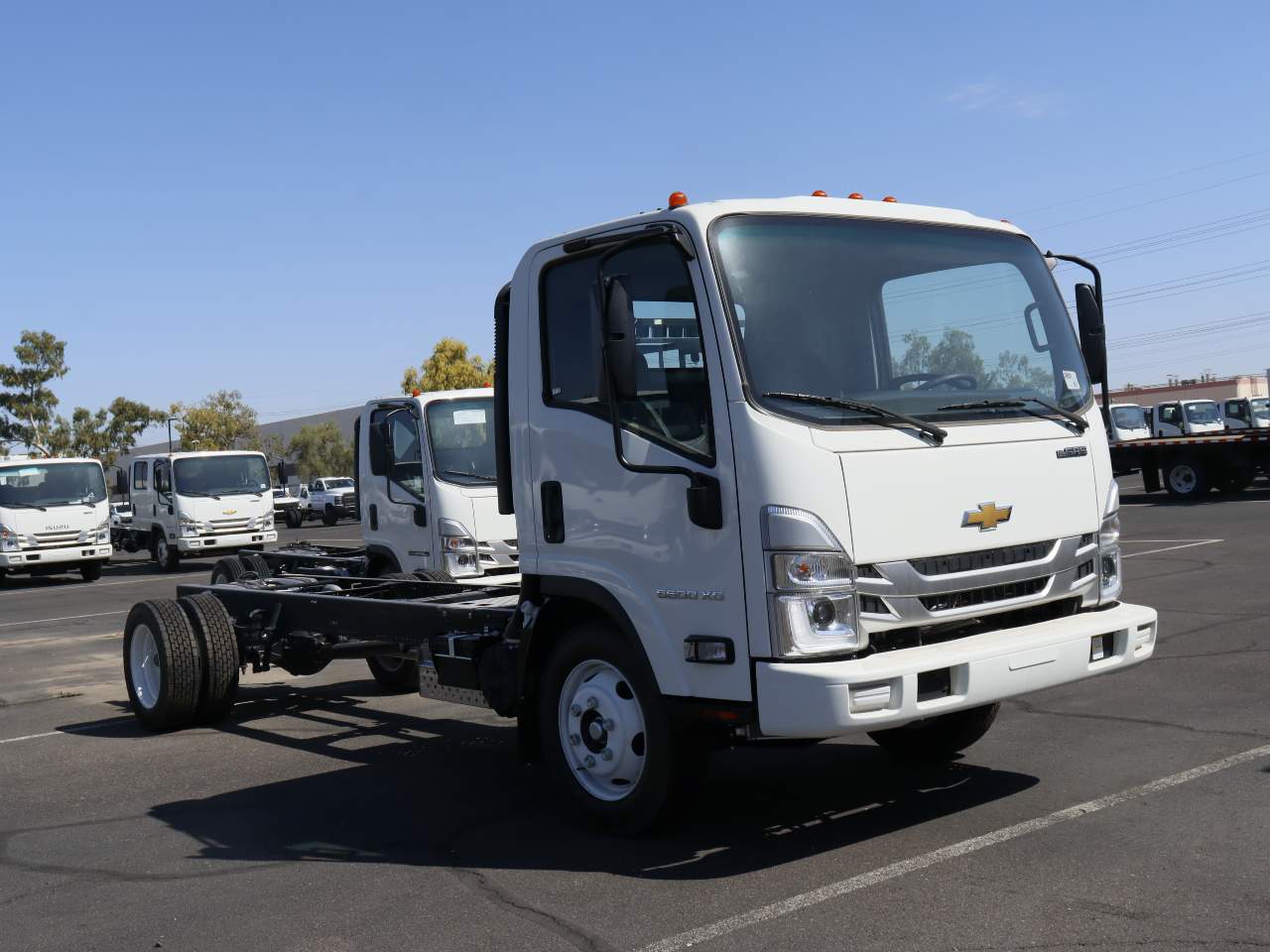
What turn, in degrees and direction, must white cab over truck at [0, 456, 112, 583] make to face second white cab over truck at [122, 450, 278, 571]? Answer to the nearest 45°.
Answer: approximately 90° to its left

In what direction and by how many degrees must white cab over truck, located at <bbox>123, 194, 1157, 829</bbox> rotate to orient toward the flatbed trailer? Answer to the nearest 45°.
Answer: approximately 90° to its left

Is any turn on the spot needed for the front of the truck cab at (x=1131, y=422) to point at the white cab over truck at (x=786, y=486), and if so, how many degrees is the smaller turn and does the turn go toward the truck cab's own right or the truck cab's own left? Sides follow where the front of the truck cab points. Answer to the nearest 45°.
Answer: approximately 45° to the truck cab's own right

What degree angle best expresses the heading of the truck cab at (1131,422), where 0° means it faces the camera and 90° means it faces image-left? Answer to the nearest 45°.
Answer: approximately 315°

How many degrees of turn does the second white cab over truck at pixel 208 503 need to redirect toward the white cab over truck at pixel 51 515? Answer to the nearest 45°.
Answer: approximately 135° to its right

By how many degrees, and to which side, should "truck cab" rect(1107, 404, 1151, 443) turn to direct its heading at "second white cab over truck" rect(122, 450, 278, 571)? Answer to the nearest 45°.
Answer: approximately 90° to its right
